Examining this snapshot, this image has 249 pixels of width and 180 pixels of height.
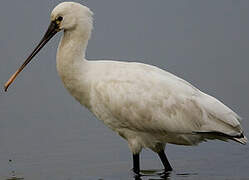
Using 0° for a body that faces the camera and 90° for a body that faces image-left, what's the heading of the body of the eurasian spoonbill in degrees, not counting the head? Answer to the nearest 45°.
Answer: approximately 90°
